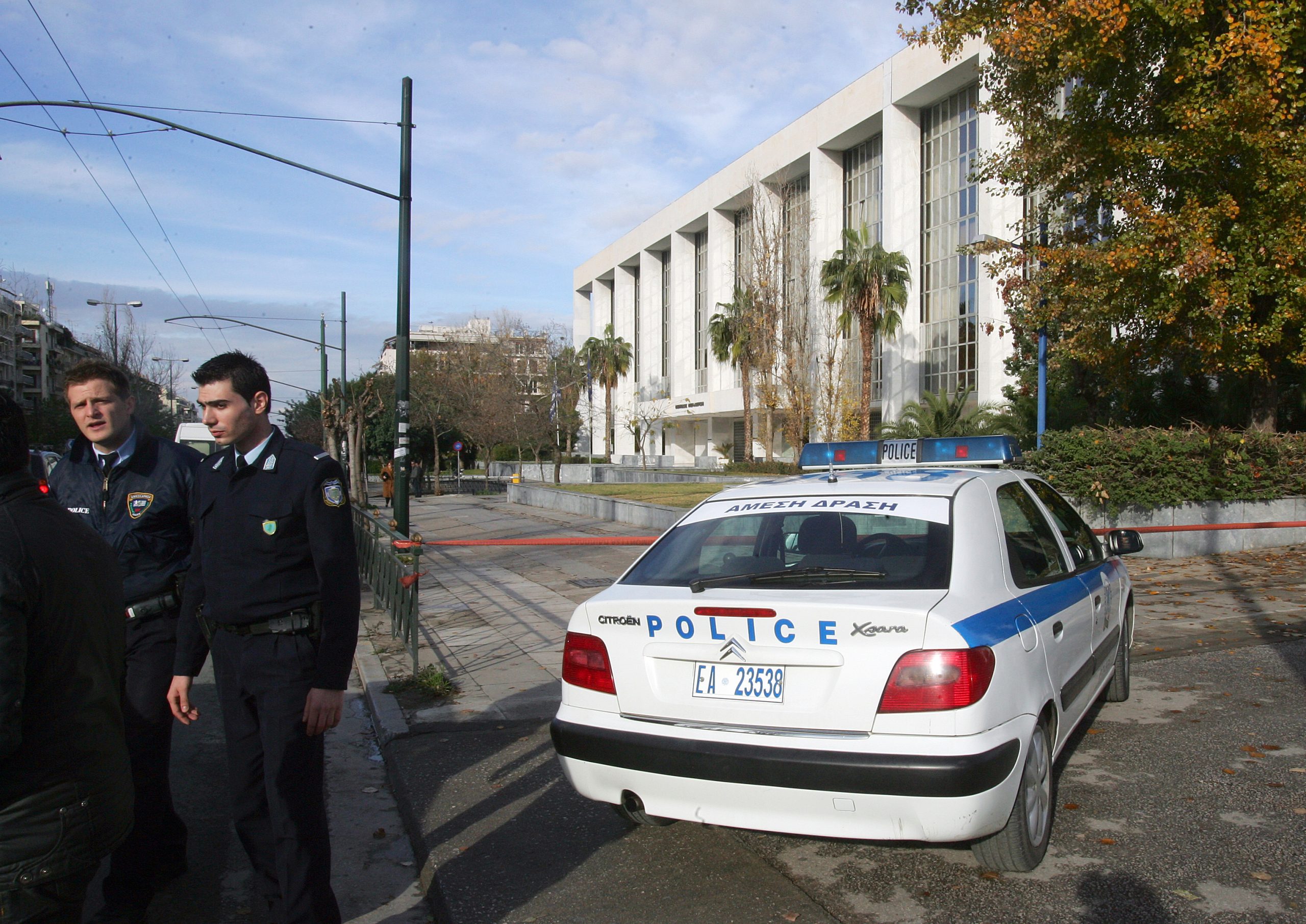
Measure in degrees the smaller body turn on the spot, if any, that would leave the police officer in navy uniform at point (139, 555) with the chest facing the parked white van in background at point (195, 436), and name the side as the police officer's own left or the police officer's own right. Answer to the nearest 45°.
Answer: approximately 135° to the police officer's own right

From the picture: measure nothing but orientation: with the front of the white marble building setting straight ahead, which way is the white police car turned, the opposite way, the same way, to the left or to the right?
the opposite way

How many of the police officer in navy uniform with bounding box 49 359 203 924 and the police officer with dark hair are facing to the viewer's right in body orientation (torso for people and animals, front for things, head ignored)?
0

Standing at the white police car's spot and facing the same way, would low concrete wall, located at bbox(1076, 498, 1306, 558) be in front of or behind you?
in front

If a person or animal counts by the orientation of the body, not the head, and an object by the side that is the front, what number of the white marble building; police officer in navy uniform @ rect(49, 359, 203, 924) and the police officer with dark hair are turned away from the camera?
0

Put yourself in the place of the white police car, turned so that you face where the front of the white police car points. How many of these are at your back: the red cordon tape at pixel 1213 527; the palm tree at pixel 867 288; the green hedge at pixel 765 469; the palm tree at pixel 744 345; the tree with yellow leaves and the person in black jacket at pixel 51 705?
1

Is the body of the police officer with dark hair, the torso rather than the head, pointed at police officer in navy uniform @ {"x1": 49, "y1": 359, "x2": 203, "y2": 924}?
no

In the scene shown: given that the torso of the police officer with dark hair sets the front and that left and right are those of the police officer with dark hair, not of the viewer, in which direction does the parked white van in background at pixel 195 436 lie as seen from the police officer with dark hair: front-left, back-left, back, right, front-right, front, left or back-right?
back-right

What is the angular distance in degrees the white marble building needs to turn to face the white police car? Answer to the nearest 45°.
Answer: approximately 45° to its left

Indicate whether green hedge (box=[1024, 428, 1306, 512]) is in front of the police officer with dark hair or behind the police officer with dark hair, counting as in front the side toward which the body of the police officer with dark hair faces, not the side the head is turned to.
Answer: behind

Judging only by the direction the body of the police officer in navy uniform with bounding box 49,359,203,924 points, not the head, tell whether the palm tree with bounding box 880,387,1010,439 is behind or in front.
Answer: behind

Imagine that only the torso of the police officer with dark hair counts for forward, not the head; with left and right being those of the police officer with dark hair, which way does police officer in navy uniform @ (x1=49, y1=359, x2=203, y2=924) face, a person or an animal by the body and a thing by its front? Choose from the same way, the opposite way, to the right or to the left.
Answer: the same way

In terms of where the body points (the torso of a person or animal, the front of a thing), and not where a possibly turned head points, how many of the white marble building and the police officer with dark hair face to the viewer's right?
0

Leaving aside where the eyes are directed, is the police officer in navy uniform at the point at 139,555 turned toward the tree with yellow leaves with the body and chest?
no

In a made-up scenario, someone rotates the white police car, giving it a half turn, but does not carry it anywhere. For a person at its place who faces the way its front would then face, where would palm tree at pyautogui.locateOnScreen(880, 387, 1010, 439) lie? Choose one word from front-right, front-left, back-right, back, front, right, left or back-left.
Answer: back-right

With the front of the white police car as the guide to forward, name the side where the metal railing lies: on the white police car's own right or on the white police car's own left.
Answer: on the white police car's own left
